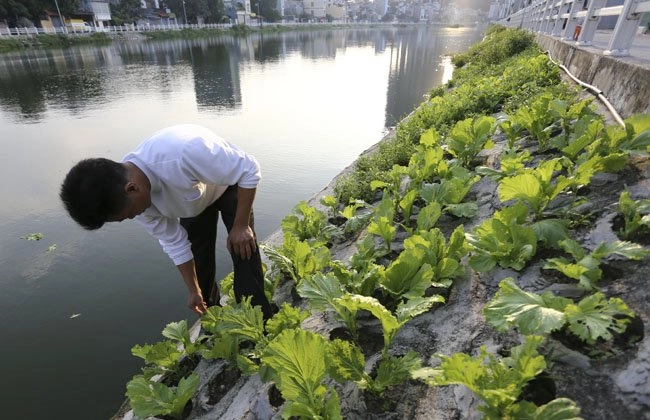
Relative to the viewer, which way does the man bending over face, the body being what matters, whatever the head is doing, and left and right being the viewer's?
facing the viewer and to the left of the viewer

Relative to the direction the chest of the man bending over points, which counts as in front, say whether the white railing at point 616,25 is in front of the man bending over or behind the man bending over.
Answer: behind

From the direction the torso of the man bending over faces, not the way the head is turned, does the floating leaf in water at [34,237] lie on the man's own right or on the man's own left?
on the man's own right

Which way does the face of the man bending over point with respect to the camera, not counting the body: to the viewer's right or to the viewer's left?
to the viewer's left

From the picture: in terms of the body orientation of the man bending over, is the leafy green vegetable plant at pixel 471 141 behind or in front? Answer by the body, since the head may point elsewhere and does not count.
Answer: behind
